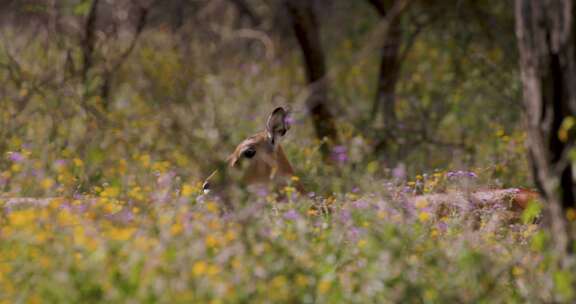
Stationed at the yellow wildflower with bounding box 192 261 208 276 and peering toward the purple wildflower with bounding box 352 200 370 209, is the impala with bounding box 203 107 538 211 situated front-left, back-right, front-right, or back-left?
front-left

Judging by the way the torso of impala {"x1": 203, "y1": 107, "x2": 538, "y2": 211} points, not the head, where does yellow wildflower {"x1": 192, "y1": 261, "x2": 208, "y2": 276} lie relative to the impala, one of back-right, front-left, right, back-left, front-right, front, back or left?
left

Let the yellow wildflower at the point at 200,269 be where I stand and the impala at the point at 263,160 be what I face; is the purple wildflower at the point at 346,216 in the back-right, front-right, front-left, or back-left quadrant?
front-right

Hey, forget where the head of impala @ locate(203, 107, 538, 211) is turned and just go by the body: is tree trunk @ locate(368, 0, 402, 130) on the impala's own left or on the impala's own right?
on the impala's own right

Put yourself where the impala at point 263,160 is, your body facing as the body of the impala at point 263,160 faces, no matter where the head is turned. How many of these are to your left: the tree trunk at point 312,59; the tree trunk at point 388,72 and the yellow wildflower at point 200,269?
1

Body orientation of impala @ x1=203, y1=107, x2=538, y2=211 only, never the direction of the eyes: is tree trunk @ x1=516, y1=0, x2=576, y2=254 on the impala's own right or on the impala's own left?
on the impala's own left

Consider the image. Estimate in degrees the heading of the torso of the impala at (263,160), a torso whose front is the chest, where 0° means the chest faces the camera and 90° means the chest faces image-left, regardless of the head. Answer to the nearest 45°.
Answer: approximately 90°

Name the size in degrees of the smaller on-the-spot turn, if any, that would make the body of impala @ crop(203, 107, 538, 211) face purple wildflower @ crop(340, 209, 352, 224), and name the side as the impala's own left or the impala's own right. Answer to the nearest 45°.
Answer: approximately 90° to the impala's own left

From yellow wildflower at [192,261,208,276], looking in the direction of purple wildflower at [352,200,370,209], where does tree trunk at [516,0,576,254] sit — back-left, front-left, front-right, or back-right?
front-right
